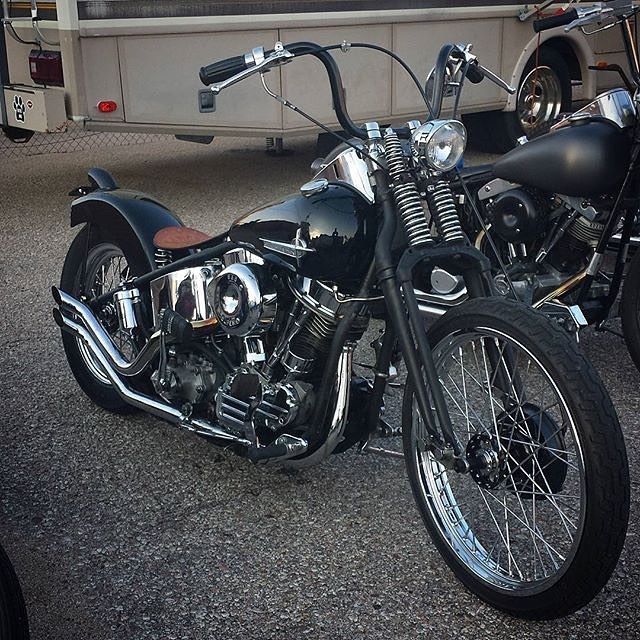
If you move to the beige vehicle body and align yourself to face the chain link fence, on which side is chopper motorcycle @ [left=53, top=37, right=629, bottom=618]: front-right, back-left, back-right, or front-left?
back-left

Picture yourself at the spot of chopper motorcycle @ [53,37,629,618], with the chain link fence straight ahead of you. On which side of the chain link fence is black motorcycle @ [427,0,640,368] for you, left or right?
right

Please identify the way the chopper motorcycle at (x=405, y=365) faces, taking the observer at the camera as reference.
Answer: facing the viewer and to the right of the viewer

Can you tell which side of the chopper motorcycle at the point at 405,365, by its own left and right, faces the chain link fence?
back

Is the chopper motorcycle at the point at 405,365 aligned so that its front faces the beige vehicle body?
no

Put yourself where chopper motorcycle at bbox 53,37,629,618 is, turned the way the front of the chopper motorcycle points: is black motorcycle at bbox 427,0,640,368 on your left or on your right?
on your left

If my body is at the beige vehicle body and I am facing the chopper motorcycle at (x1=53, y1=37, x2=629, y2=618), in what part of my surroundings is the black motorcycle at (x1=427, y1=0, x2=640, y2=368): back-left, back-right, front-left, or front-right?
front-left
